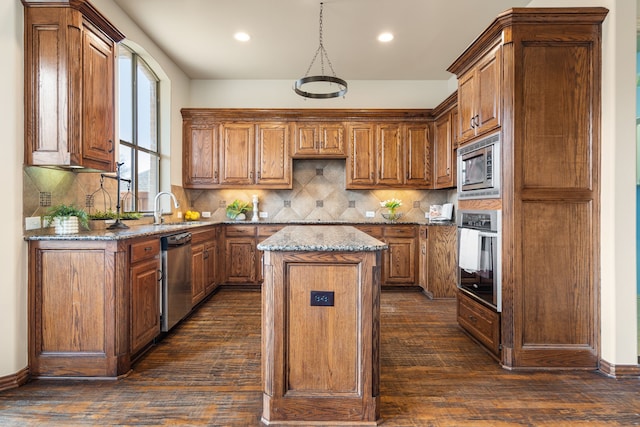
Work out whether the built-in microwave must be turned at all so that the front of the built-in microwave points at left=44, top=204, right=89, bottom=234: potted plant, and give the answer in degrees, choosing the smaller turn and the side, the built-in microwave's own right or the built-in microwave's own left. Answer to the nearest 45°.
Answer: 0° — it already faces it

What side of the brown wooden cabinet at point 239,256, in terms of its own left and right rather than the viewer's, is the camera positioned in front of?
front

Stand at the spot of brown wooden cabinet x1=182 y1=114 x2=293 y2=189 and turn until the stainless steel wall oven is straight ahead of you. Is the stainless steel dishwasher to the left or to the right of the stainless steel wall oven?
right

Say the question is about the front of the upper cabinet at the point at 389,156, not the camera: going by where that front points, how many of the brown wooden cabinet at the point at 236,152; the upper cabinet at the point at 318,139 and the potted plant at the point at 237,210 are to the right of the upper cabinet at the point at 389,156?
3

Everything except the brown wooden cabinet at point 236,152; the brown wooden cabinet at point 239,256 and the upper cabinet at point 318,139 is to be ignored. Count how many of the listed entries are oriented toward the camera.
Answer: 3

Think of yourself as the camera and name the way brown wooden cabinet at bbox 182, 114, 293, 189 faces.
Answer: facing the viewer

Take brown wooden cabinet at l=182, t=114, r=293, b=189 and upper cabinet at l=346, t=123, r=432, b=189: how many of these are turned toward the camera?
2

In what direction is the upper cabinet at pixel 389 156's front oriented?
toward the camera

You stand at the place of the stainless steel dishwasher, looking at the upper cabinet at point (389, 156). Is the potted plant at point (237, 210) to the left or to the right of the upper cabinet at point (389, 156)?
left

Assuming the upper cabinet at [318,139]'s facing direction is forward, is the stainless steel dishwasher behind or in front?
in front

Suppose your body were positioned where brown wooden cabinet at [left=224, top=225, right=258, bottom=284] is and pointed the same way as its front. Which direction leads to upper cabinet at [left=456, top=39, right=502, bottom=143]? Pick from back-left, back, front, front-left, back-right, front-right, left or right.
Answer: front-left

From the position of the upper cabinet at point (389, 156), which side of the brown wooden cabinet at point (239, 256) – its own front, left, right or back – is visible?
left

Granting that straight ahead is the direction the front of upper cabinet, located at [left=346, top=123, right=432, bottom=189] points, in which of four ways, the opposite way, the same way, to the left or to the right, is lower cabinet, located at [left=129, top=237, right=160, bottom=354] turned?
to the left

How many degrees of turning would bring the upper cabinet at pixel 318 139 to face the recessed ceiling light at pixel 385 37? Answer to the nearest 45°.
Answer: approximately 45° to its left

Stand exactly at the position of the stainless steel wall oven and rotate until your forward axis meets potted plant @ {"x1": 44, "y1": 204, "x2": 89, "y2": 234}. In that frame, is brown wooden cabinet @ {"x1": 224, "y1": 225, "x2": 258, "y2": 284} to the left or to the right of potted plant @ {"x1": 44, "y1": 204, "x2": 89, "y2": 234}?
right

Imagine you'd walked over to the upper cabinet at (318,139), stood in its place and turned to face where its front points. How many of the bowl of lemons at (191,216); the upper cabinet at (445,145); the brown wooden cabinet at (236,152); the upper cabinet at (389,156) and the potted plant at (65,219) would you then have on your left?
2

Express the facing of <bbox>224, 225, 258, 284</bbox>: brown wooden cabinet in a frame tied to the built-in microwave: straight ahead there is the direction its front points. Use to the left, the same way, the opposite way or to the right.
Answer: to the left

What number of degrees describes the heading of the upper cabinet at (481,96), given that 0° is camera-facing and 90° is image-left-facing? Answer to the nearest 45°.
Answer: approximately 45°
